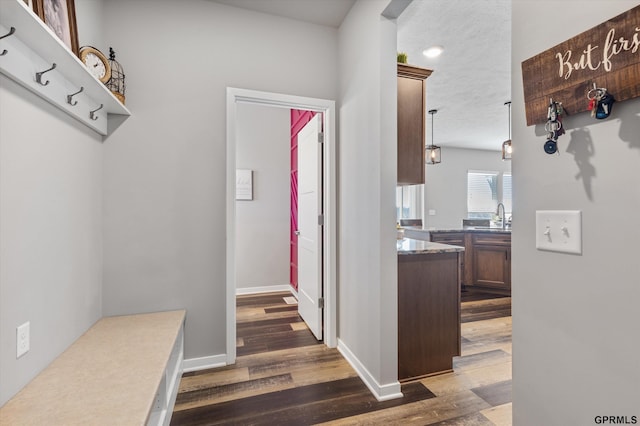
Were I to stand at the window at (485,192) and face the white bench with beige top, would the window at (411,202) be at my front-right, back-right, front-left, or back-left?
front-right

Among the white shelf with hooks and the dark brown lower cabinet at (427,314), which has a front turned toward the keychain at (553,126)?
the white shelf with hooks

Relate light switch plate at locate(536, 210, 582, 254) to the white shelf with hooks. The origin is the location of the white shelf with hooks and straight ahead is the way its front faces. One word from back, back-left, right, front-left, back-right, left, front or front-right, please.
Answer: front

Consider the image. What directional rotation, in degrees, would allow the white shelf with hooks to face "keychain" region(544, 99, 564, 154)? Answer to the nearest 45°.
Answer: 0° — it already faces it

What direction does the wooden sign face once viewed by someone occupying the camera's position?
facing the viewer and to the left of the viewer

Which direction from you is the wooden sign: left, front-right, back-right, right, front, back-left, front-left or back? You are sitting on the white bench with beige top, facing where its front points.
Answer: front-right

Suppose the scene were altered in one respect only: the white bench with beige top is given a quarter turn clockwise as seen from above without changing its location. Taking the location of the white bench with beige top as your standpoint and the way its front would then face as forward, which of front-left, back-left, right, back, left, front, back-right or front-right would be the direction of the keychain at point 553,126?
front-left

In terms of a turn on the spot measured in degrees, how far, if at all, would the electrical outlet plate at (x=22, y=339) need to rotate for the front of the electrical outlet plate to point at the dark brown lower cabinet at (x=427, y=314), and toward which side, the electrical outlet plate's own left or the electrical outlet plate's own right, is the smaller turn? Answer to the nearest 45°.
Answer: approximately 45° to the electrical outlet plate's own left

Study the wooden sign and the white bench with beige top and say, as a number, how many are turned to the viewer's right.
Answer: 1

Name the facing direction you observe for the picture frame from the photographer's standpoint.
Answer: facing the viewer and to the right of the viewer

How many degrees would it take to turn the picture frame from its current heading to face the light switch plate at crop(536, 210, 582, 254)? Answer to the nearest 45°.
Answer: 0° — it already faces it

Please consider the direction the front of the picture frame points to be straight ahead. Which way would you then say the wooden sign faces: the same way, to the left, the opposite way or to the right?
the opposite way

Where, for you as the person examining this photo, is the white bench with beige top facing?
facing to the right of the viewer
